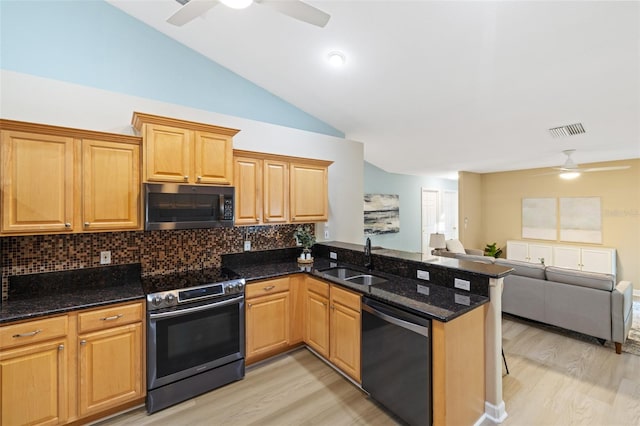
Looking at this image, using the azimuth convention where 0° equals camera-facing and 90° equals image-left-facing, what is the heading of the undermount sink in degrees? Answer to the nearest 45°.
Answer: approximately 45°

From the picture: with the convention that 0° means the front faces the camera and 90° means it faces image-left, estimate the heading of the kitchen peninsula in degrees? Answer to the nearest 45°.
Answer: approximately 45°

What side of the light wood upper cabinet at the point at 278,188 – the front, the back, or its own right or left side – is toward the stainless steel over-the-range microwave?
right

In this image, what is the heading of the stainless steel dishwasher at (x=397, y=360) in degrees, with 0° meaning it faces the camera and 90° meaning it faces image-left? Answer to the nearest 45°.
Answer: approximately 45°

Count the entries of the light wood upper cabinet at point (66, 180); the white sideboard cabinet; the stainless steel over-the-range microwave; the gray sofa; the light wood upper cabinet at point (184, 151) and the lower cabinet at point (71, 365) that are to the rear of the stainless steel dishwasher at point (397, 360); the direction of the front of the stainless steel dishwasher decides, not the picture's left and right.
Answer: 2

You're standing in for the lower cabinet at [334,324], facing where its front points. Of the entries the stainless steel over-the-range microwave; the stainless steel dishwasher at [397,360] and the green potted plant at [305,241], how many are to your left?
1

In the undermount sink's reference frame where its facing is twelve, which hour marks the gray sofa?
The gray sofa is roughly at 7 o'clock from the undermount sink.

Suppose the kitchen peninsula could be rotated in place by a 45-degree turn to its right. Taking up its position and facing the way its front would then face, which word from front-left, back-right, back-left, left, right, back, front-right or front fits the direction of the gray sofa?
back-right

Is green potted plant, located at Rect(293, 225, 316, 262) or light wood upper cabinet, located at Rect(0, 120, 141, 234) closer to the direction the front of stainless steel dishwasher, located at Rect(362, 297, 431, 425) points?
the light wood upper cabinet

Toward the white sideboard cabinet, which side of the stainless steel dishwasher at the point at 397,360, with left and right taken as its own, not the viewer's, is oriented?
back

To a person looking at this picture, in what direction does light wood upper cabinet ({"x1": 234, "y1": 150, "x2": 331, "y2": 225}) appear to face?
facing the viewer and to the right of the viewer
